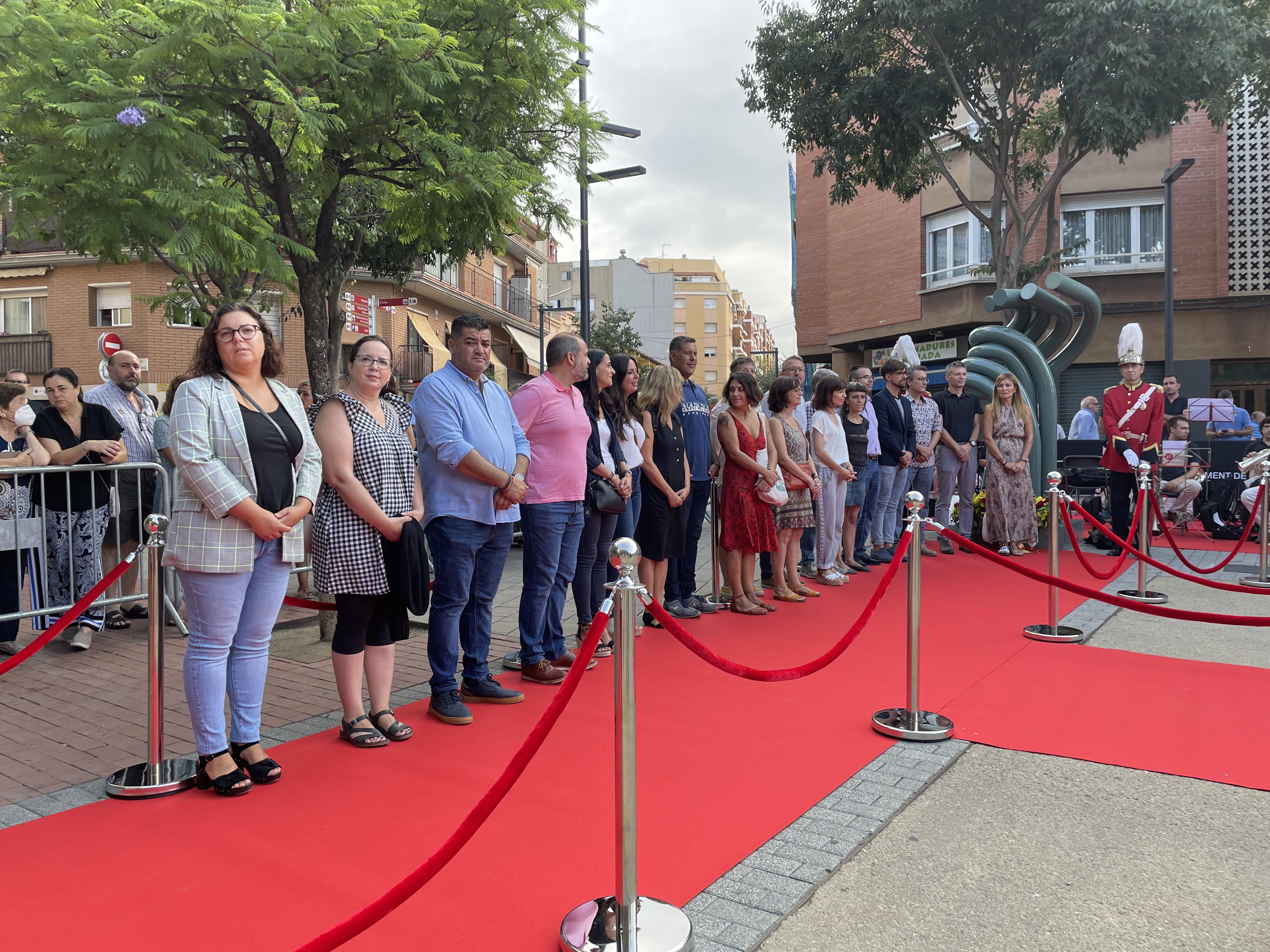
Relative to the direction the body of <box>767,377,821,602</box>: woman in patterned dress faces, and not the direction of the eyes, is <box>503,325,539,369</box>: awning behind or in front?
behind

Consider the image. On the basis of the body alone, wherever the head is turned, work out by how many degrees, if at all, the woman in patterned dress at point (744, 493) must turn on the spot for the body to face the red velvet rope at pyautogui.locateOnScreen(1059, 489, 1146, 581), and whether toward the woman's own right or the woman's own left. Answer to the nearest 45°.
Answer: approximately 45° to the woman's own left

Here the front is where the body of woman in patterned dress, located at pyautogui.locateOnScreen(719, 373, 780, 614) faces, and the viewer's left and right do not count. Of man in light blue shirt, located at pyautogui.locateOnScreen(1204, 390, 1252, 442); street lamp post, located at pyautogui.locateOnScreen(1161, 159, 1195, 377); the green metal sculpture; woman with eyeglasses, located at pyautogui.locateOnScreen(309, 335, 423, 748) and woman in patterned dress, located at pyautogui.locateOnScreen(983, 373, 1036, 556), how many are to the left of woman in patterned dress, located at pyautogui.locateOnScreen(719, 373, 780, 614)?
4

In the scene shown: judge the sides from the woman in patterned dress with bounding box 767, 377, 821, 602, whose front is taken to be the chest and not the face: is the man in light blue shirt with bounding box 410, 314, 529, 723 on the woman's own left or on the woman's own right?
on the woman's own right

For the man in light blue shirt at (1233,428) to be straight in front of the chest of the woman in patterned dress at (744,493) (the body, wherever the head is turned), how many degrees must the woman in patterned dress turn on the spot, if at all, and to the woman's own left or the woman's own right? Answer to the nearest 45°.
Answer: approximately 90° to the woman's own left

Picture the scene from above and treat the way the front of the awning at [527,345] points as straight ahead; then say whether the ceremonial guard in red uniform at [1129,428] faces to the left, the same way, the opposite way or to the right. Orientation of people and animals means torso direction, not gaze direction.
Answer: to the right

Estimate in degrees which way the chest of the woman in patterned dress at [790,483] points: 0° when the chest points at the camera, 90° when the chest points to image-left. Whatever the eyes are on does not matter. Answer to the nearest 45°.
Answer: approximately 315°

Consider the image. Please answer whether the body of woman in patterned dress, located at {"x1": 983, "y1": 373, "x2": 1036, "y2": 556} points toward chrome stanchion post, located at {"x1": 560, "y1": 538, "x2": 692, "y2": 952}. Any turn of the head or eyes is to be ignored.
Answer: yes

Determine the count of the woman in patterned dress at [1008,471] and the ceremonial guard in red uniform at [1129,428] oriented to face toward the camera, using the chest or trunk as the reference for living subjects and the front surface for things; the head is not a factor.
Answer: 2
